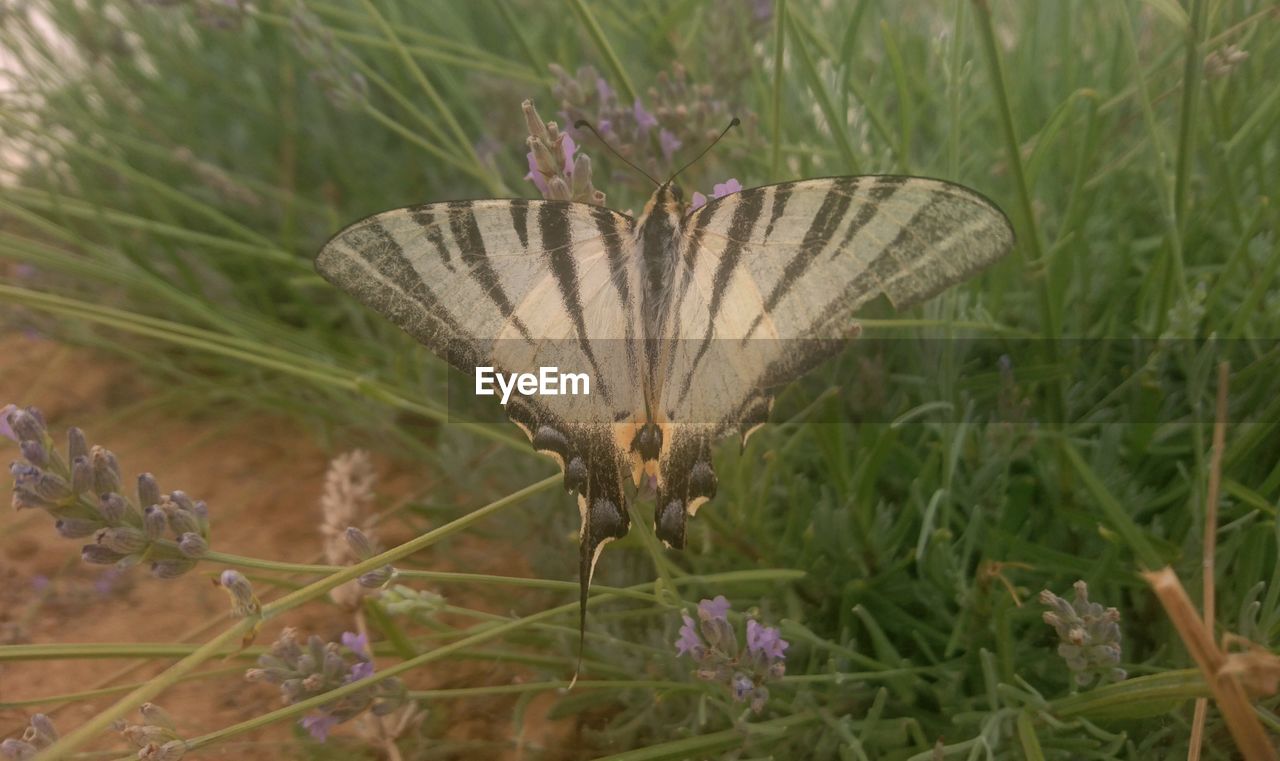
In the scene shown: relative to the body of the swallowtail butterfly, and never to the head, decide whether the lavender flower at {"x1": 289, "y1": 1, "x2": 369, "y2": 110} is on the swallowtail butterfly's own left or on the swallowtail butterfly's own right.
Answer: on the swallowtail butterfly's own left

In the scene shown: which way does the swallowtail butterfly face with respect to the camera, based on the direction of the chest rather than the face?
away from the camera
